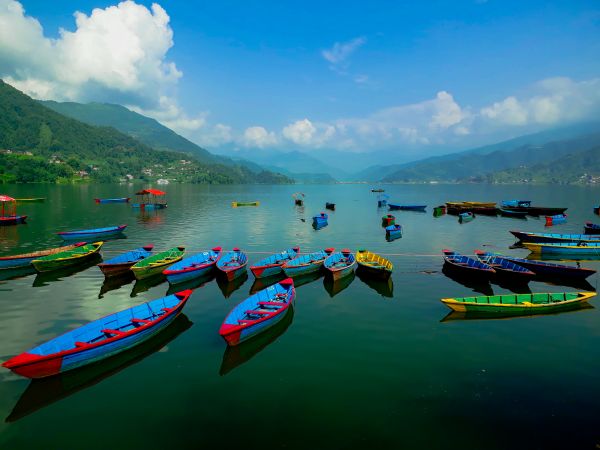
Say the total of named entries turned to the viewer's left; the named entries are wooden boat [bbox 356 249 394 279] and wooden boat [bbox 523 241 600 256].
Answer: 1

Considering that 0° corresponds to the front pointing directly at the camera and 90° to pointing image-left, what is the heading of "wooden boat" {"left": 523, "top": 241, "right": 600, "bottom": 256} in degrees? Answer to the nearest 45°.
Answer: approximately 90°

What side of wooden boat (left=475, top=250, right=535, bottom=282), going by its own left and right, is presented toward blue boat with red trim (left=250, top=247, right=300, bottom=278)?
right

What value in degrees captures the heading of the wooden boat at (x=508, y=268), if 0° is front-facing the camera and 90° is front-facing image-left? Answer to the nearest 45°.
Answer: approximately 135°

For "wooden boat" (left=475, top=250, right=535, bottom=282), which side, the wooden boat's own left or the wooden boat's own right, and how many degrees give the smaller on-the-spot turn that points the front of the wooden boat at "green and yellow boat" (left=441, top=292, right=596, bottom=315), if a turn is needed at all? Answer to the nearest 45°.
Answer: approximately 45° to the wooden boat's own right

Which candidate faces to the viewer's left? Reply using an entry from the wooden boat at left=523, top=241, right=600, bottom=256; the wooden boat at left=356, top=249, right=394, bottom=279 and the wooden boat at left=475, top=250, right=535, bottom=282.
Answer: the wooden boat at left=523, top=241, right=600, bottom=256

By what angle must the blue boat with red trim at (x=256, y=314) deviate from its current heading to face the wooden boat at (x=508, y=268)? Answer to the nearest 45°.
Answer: approximately 135° to its left
